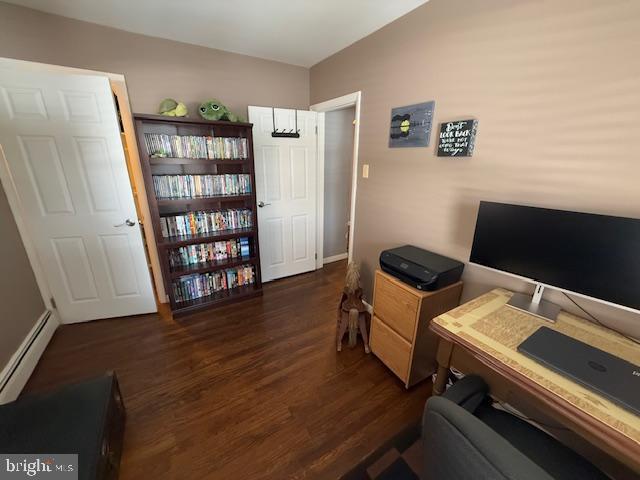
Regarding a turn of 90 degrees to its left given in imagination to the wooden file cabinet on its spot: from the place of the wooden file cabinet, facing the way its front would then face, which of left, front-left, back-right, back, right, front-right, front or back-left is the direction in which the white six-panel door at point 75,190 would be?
back-right

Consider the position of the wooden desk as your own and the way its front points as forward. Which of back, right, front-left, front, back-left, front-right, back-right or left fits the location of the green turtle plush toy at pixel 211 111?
front-right

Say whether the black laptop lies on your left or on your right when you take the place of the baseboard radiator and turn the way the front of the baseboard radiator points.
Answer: on your right

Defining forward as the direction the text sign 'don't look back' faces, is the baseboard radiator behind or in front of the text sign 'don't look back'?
in front

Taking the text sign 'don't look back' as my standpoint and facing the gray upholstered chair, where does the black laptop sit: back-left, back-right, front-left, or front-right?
front-left

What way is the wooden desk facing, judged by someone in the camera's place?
facing the viewer and to the left of the viewer

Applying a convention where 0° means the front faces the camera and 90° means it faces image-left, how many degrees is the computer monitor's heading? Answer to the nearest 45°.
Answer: approximately 45°

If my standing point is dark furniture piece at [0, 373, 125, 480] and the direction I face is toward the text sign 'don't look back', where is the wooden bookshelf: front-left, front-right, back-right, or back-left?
front-left

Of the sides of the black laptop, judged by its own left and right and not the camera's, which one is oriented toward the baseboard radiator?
front

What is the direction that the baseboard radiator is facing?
to the viewer's right

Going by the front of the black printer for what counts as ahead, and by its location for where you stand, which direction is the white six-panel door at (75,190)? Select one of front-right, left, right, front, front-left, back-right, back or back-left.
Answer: front-right

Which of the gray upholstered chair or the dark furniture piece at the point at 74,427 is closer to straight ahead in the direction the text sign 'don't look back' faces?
the dark furniture piece

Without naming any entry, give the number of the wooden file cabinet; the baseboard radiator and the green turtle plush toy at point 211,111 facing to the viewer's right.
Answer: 1

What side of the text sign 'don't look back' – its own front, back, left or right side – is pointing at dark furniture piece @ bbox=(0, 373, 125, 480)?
front

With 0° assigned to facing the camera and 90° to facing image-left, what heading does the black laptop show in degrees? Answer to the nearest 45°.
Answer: approximately 45°

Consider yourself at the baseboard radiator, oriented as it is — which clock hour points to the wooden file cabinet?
The wooden file cabinet is roughly at 2 o'clock from the baseboard radiator.

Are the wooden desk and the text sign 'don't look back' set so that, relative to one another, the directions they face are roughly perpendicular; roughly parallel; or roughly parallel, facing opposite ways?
roughly parallel

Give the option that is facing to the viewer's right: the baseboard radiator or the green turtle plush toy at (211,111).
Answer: the baseboard radiator
